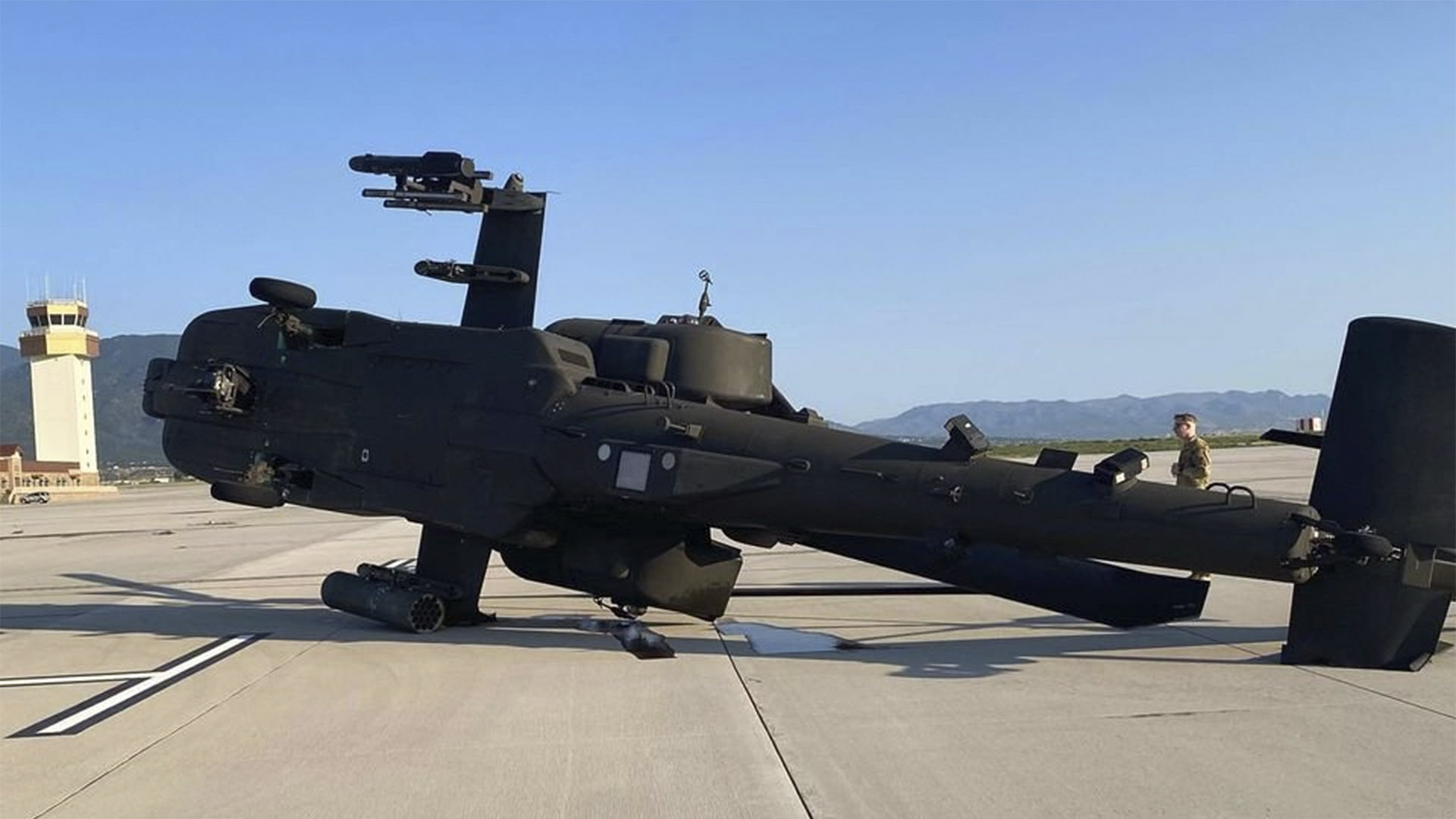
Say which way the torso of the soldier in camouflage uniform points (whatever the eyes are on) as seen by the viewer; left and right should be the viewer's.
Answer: facing to the left of the viewer

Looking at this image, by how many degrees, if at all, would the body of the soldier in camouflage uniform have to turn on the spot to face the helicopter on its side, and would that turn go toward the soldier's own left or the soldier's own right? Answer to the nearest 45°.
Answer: approximately 45° to the soldier's own left

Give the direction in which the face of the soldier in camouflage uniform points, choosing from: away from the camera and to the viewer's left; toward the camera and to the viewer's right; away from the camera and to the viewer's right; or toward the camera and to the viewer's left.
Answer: toward the camera and to the viewer's left
